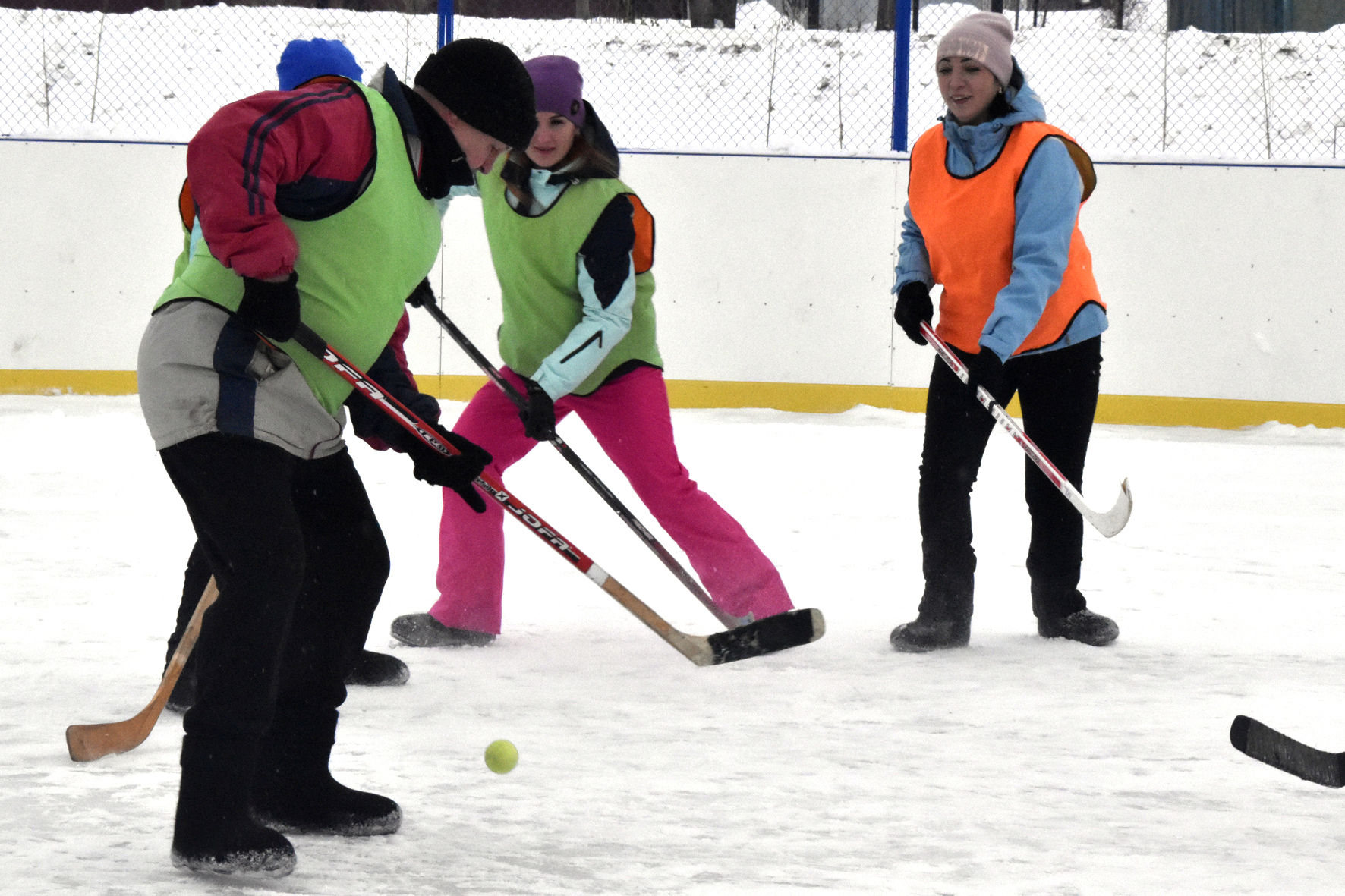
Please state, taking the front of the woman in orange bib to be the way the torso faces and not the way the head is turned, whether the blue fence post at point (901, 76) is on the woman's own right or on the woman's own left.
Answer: on the woman's own right

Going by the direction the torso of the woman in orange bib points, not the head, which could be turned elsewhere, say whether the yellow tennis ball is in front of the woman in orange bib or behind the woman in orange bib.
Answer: in front

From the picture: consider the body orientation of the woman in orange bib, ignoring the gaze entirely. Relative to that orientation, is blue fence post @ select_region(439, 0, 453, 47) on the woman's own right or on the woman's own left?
on the woman's own right

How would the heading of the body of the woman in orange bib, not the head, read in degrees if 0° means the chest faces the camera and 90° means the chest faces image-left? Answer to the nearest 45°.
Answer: approximately 45°

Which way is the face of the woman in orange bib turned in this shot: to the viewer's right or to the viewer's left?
to the viewer's left

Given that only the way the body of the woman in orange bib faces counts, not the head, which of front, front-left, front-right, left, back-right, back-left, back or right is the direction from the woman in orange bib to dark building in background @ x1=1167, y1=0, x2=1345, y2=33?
back-right
